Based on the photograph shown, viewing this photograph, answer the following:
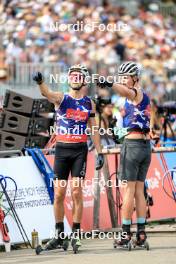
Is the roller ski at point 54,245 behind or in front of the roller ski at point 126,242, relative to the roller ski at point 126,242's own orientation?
in front

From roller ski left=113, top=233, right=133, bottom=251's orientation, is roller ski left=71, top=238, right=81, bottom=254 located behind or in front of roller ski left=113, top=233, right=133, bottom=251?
in front
